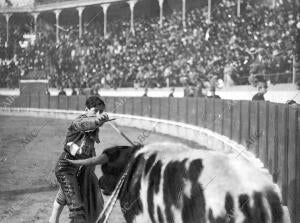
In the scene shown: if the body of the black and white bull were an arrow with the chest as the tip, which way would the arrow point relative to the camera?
to the viewer's left

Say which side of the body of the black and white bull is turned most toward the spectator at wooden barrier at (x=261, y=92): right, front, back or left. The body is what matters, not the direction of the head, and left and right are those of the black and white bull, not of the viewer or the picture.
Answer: right

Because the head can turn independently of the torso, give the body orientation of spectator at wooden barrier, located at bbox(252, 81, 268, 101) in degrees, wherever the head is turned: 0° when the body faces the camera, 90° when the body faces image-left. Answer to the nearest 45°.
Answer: approximately 45°
